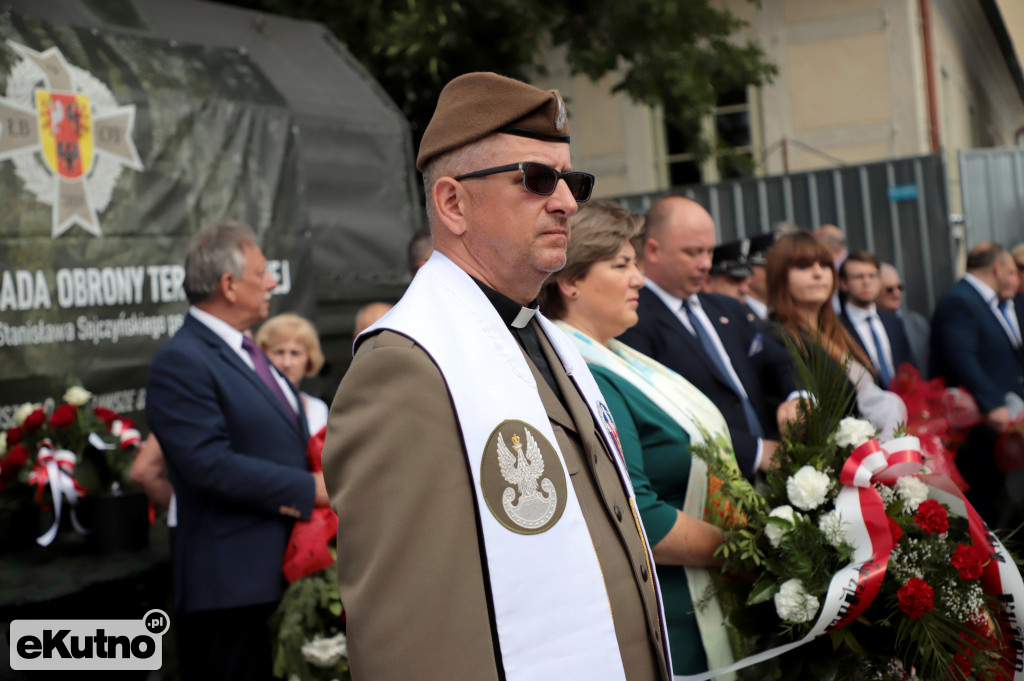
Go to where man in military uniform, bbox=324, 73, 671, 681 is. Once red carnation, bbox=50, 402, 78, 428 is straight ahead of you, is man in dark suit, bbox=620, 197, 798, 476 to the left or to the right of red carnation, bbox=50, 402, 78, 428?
right

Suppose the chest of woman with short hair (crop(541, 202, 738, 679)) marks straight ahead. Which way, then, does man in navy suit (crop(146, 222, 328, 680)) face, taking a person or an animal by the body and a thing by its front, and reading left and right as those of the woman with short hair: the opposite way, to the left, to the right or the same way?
the same way

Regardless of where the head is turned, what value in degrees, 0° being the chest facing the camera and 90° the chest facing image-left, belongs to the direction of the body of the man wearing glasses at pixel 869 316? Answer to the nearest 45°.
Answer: approximately 315°

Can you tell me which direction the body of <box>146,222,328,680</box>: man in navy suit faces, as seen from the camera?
to the viewer's right

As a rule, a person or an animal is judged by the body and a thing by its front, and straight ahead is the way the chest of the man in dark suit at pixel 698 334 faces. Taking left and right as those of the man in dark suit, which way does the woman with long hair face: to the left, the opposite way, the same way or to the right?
the same way

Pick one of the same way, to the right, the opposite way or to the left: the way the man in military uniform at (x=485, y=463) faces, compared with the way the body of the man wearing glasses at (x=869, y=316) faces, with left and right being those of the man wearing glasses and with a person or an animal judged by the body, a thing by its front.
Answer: the same way

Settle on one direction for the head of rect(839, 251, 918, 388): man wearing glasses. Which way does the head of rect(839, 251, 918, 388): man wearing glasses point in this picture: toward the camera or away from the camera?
toward the camera

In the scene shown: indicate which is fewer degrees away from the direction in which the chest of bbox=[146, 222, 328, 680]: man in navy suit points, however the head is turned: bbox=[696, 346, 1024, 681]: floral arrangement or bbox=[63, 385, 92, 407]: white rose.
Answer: the floral arrangement
